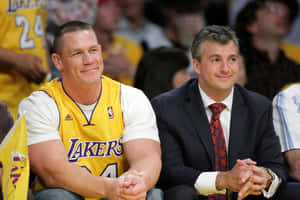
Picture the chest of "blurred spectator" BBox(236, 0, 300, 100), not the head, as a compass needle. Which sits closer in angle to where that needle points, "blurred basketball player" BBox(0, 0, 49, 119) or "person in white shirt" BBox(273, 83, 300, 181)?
the person in white shirt

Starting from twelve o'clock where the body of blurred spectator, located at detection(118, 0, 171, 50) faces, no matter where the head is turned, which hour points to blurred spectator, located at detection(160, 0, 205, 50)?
blurred spectator, located at detection(160, 0, 205, 50) is roughly at 9 o'clock from blurred spectator, located at detection(118, 0, 171, 50).

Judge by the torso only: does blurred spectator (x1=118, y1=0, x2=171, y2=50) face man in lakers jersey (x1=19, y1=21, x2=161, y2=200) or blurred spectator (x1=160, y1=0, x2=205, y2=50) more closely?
the man in lakers jersey

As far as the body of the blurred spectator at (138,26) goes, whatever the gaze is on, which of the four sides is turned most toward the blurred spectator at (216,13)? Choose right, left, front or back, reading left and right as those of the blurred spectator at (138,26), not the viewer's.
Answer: left

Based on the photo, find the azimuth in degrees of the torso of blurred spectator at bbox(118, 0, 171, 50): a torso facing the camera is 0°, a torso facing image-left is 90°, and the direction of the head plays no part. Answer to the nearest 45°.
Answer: approximately 0°

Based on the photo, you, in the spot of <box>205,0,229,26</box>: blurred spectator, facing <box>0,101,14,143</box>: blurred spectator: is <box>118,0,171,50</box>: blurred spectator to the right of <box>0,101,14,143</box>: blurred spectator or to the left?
right

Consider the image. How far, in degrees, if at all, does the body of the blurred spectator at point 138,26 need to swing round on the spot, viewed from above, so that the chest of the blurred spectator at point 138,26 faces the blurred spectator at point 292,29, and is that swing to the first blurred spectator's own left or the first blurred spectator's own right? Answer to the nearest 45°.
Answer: approximately 90° to the first blurred spectator's own left

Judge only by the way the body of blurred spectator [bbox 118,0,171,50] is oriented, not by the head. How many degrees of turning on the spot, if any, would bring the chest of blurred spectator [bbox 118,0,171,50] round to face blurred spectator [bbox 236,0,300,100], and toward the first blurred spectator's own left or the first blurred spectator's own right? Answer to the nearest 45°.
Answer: approximately 45° to the first blurred spectator's own left

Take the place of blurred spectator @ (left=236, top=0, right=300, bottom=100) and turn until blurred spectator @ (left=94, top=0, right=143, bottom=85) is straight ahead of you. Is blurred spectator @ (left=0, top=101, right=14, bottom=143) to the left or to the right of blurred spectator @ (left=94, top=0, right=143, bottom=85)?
left
